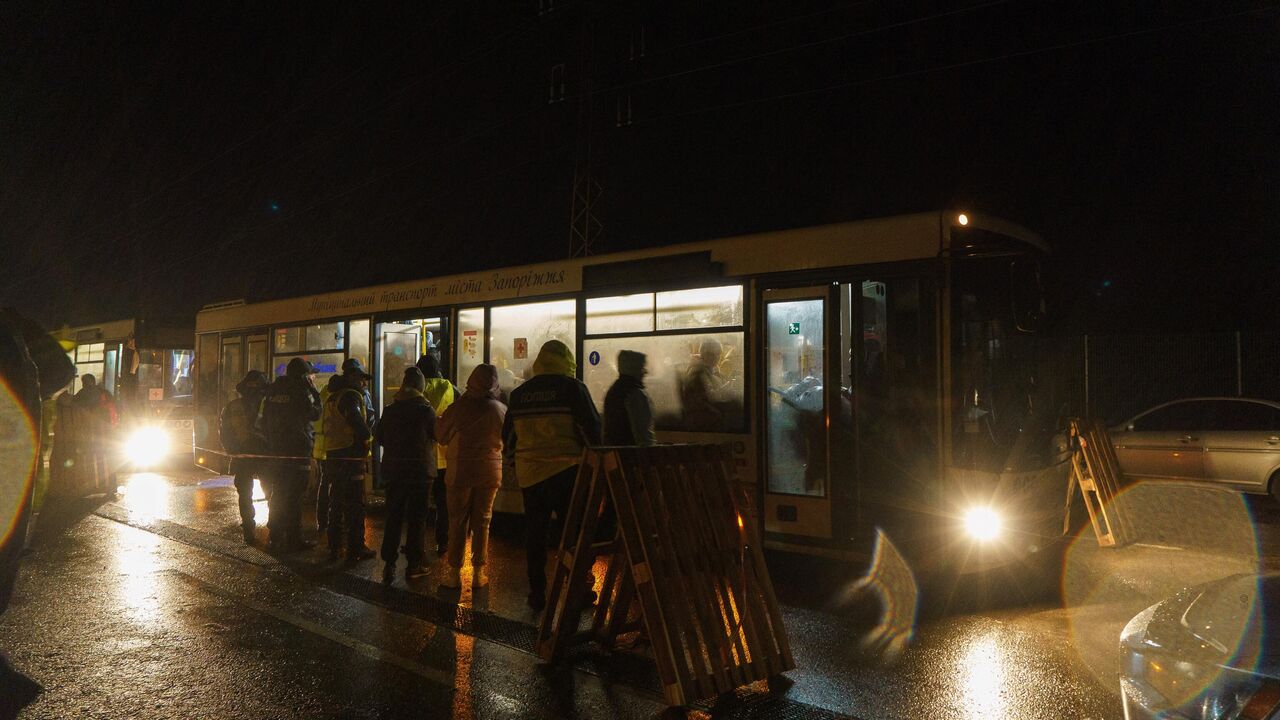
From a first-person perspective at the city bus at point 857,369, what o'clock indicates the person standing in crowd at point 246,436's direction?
The person standing in crowd is roughly at 5 o'clock from the city bus.

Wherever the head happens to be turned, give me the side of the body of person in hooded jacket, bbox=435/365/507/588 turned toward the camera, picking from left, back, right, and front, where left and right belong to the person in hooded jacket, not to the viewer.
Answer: back

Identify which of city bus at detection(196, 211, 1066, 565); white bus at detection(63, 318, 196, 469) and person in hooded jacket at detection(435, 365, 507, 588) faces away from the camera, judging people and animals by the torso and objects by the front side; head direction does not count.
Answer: the person in hooded jacket

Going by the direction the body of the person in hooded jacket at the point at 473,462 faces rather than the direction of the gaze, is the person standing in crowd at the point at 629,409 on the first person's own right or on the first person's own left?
on the first person's own right

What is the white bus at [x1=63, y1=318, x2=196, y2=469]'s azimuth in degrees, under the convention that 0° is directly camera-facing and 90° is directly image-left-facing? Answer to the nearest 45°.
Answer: approximately 315°

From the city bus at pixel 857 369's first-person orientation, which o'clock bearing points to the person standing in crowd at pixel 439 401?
The person standing in crowd is roughly at 5 o'clock from the city bus.

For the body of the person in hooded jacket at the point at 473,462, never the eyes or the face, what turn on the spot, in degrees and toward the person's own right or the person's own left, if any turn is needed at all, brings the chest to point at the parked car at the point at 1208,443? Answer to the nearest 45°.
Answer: approximately 90° to the person's own right
